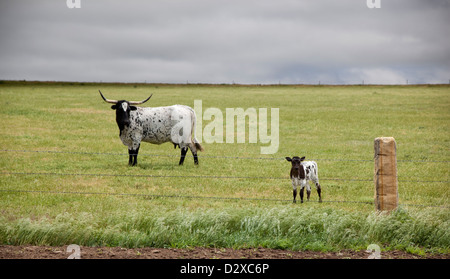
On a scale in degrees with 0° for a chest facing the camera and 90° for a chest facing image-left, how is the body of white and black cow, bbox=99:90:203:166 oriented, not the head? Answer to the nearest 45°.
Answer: approximately 90°

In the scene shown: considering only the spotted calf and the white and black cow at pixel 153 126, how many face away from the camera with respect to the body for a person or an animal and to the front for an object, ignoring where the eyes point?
0

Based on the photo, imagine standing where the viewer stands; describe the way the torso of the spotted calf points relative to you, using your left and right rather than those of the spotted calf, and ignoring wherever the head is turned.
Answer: facing the viewer and to the left of the viewer

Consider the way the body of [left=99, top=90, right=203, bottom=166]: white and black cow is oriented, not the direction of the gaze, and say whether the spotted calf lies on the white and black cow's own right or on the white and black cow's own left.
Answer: on the white and black cow's own left

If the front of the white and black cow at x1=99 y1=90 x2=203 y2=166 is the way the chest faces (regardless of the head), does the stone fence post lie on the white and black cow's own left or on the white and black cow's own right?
on the white and black cow's own left

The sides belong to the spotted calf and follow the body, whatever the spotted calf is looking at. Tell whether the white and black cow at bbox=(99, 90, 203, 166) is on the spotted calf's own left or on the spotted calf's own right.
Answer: on the spotted calf's own right

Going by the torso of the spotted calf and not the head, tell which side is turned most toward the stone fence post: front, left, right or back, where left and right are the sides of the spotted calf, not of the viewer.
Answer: left
